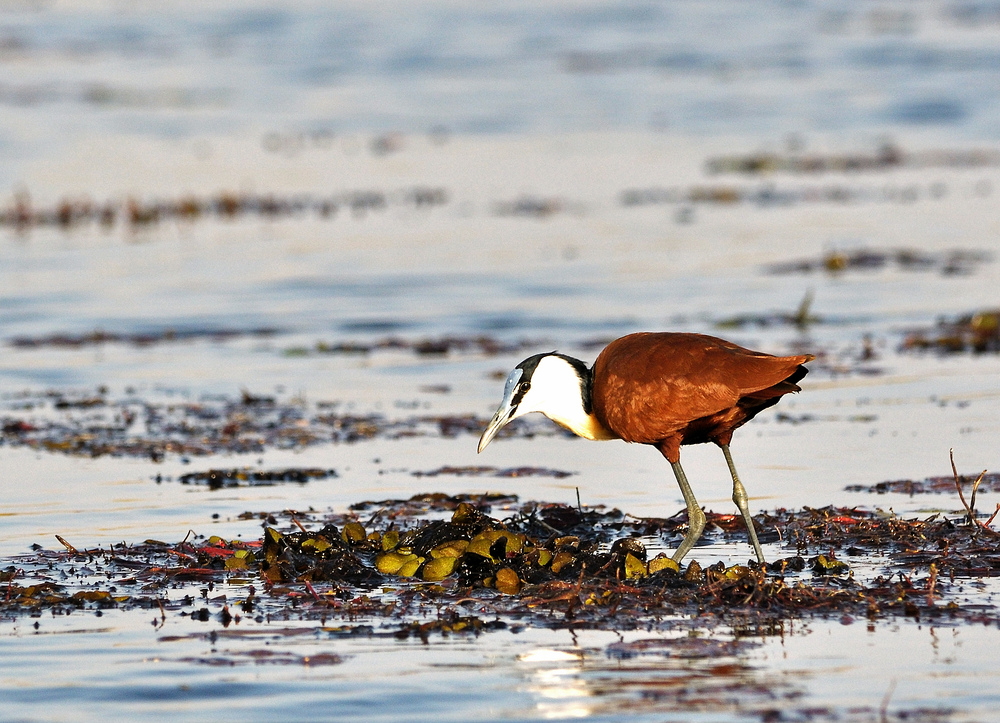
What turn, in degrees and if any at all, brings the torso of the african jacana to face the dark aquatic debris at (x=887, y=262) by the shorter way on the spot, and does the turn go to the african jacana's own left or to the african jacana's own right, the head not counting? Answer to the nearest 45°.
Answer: approximately 90° to the african jacana's own right

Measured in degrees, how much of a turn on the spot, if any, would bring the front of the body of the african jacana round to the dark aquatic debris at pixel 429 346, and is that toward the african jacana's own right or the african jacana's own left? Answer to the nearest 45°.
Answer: approximately 90° to the african jacana's own right

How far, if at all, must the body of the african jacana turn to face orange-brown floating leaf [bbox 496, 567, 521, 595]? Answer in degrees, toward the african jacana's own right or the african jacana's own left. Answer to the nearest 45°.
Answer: approximately 45° to the african jacana's own left

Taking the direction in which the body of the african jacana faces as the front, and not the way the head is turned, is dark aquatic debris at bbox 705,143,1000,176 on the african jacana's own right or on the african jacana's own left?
on the african jacana's own right

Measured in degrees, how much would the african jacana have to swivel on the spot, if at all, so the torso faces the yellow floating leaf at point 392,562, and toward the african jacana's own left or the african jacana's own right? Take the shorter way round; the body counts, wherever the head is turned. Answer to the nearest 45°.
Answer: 0° — it already faces it

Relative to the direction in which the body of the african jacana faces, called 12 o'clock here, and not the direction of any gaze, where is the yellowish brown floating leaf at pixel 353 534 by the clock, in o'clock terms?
The yellowish brown floating leaf is roughly at 12 o'clock from the african jacana.

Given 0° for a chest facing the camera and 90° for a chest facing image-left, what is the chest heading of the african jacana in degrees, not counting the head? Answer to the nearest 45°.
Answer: approximately 90°

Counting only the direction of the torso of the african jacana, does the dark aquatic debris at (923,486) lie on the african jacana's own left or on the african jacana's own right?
on the african jacana's own right

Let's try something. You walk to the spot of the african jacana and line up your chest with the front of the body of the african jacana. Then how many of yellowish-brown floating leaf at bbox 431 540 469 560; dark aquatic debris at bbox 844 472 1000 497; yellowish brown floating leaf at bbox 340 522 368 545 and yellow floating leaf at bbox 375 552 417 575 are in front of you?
3

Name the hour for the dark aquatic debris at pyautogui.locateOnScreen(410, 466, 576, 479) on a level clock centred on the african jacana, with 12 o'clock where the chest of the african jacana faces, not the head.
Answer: The dark aquatic debris is roughly at 2 o'clock from the african jacana.
